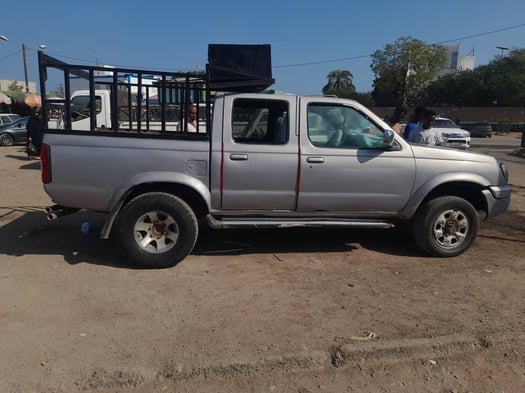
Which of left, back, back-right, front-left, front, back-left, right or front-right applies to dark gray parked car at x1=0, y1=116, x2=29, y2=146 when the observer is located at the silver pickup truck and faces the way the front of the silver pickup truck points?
back-left

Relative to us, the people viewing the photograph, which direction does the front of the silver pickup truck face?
facing to the right of the viewer

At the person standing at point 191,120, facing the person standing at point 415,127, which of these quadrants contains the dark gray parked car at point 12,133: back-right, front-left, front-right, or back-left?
back-left

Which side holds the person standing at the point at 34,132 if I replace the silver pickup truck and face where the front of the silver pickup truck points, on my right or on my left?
on my left

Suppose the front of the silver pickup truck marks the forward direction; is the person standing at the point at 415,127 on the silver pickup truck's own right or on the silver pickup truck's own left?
on the silver pickup truck's own left
